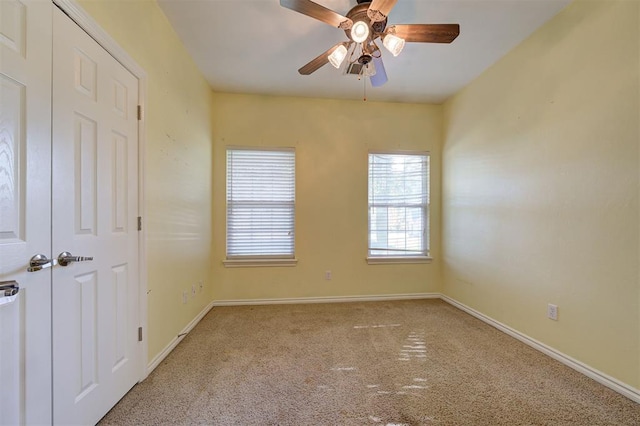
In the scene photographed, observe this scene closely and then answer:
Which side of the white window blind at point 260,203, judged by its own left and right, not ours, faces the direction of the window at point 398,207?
left

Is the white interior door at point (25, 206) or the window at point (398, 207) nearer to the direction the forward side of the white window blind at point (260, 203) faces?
the white interior door

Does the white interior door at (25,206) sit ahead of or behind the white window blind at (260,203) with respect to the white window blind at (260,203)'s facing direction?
ahead

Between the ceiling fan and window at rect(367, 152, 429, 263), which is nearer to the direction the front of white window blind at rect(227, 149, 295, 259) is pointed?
the ceiling fan

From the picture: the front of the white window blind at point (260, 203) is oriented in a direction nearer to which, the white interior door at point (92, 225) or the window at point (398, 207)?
the white interior door

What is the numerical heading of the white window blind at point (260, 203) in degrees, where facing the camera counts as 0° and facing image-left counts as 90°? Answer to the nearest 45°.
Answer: approximately 0°

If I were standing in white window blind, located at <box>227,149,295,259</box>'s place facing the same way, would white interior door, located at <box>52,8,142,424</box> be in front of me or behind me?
in front

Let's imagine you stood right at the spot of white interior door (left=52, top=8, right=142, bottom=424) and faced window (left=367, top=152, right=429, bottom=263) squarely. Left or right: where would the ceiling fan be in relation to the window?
right

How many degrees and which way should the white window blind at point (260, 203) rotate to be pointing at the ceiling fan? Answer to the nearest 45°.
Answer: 0° — it already faces it
